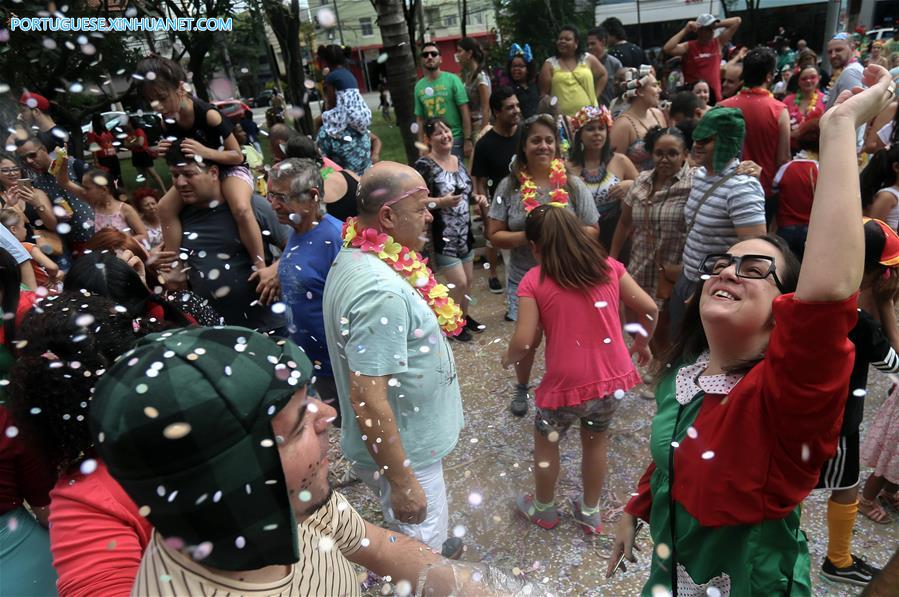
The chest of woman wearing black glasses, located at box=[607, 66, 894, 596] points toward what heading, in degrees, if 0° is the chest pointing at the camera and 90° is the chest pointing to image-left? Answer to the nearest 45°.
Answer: approximately 45°

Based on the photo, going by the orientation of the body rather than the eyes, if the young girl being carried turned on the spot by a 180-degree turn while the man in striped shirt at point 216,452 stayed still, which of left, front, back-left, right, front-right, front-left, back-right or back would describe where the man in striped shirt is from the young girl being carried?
back-right

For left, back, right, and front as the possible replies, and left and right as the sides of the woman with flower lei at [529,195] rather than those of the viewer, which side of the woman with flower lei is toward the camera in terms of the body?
front

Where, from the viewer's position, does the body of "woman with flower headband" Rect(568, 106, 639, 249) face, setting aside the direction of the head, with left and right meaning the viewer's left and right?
facing the viewer

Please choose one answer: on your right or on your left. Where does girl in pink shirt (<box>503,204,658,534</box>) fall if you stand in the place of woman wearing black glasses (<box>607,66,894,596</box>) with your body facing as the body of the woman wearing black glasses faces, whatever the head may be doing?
on your right

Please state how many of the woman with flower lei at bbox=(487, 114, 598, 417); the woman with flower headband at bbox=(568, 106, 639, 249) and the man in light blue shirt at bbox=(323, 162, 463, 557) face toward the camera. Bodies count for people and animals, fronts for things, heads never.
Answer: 2

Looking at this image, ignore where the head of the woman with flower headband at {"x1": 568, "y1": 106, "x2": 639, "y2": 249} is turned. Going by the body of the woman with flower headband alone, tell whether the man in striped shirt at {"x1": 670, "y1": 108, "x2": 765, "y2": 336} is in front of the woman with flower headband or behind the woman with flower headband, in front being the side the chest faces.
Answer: in front

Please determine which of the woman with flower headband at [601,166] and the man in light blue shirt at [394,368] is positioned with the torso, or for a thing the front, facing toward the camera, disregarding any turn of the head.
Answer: the woman with flower headband

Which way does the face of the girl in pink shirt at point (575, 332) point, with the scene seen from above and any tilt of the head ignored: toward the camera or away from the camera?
away from the camera

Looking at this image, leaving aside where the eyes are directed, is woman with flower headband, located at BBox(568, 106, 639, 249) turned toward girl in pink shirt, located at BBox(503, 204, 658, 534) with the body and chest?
yes

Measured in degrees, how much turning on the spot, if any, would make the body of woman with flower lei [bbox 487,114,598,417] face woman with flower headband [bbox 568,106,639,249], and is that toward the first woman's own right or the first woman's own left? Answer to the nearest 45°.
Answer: approximately 135° to the first woman's own left

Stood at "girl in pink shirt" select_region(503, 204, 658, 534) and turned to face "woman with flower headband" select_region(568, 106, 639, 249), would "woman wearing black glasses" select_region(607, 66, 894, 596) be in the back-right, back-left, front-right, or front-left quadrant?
back-right

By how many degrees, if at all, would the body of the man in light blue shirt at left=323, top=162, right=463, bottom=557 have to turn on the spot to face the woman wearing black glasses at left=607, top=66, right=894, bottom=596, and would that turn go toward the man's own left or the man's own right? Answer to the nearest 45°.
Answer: approximately 45° to the man's own right

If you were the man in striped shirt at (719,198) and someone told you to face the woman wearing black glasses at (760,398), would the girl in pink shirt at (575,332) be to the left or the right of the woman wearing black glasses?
right

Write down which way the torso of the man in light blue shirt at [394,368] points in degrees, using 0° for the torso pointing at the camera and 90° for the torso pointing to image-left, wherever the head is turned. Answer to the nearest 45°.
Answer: approximately 270°
